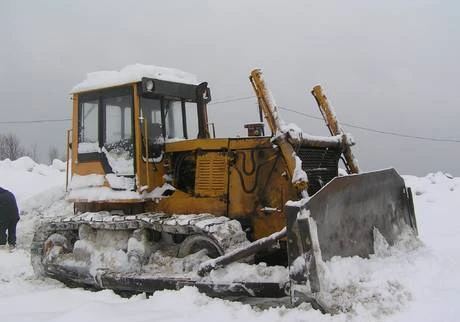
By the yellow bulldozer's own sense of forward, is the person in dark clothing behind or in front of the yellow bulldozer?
behind

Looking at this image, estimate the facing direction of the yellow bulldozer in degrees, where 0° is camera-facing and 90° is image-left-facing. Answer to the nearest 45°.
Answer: approximately 315°
